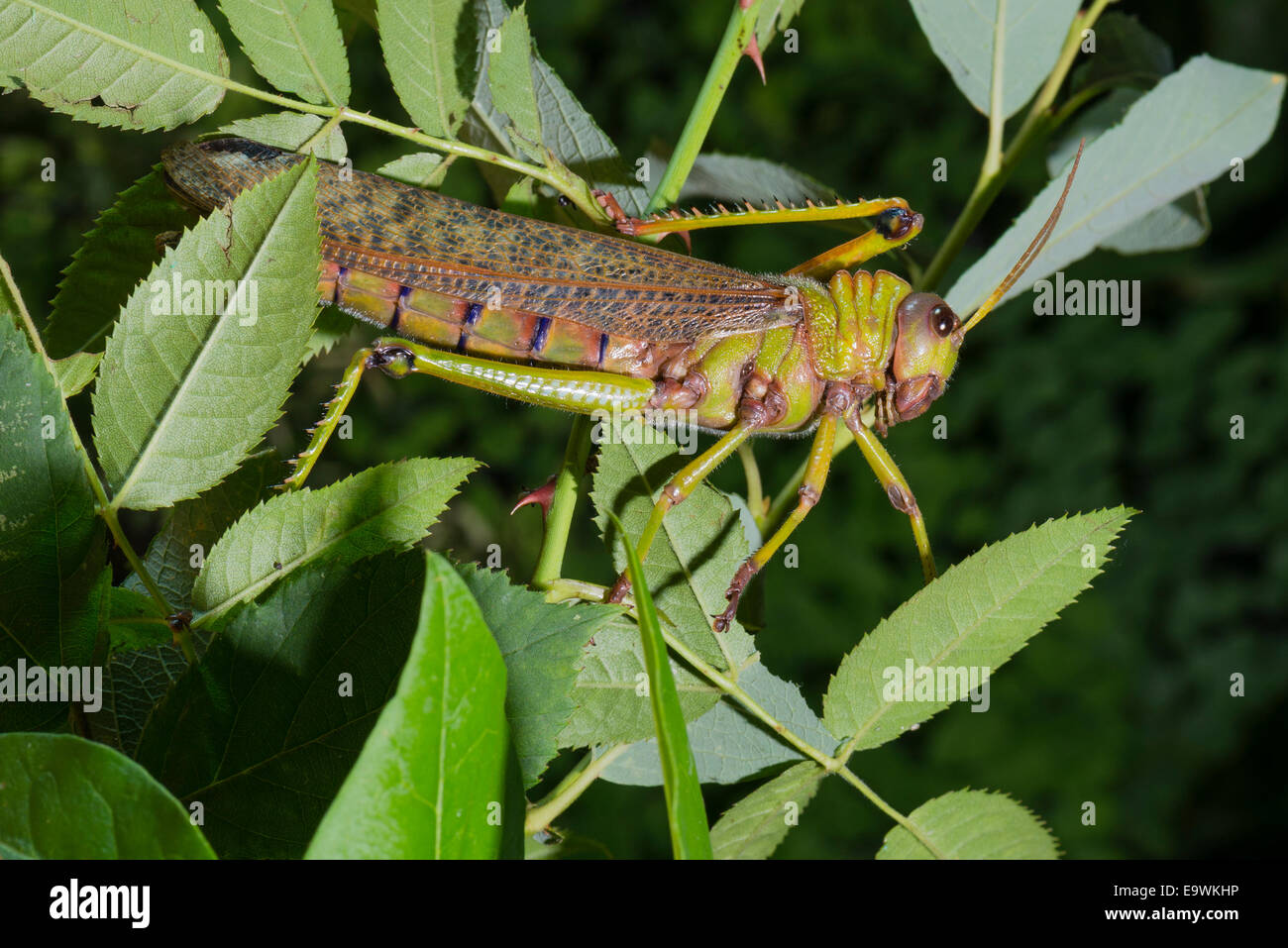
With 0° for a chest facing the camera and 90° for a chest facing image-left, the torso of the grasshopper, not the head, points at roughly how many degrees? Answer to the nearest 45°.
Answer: approximately 270°
